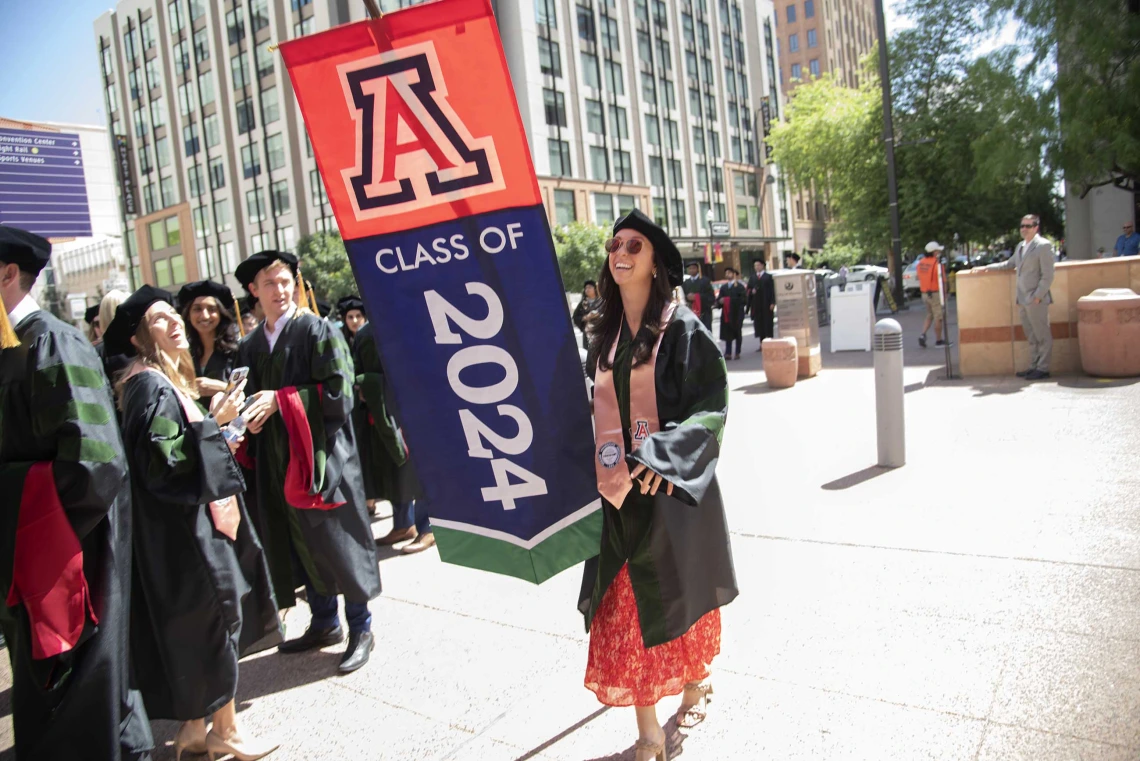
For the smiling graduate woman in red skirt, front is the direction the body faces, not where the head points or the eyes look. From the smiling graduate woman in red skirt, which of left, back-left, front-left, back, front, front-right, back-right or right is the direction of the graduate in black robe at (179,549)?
front-right

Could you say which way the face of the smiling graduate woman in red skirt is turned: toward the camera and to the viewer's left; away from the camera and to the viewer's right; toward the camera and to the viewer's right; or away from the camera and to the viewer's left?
toward the camera and to the viewer's left

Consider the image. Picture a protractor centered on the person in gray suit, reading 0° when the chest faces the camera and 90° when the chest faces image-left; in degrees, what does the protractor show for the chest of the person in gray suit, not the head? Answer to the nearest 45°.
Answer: approximately 45°

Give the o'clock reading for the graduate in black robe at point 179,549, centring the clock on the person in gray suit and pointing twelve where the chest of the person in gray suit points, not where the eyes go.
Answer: The graduate in black robe is roughly at 11 o'clock from the person in gray suit.

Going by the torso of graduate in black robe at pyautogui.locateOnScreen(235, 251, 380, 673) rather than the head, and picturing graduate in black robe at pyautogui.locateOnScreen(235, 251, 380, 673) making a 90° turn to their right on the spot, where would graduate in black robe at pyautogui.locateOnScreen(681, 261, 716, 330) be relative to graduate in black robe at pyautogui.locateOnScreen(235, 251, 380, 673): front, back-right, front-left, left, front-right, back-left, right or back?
right

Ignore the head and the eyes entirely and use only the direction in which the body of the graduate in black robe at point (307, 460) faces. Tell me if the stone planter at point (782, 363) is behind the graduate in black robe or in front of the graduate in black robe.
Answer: behind
